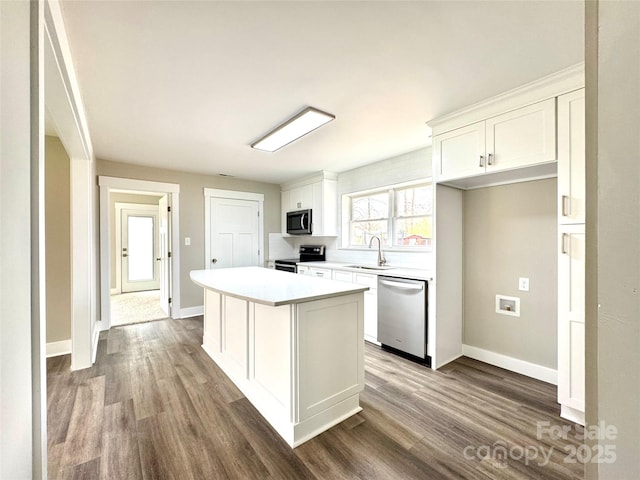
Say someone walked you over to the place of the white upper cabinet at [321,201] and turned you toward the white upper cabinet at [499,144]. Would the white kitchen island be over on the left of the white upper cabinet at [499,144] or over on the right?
right

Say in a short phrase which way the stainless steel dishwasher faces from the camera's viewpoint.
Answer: facing the viewer and to the left of the viewer

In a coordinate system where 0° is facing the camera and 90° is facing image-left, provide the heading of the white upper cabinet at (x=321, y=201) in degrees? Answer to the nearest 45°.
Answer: approximately 45°

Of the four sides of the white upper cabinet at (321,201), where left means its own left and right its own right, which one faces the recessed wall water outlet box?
left

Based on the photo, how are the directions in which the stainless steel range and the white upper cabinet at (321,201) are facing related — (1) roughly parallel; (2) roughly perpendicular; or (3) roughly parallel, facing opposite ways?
roughly parallel

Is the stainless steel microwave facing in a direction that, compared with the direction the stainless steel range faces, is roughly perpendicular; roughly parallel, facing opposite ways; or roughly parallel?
roughly parallel

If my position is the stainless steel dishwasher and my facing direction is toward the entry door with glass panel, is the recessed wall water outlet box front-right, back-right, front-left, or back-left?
back-right

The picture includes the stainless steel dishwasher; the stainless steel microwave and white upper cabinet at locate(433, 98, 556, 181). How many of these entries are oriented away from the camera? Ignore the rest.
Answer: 0

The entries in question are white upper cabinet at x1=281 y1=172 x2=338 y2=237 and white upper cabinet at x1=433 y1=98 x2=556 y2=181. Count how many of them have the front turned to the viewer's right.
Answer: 0

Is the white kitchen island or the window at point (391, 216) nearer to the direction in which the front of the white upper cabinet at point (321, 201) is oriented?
the white kitchen island

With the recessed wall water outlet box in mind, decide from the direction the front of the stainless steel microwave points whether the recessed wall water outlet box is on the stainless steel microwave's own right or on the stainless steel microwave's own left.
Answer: on the stainless steel microwave's own left
